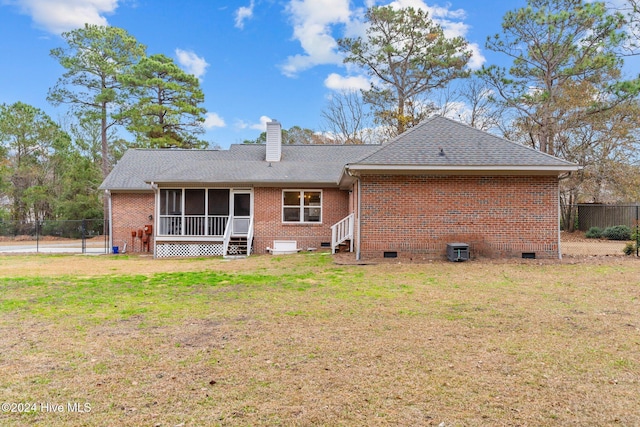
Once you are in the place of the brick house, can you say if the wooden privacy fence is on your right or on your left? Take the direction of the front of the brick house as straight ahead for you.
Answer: on your right

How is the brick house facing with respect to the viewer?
away from the camera
